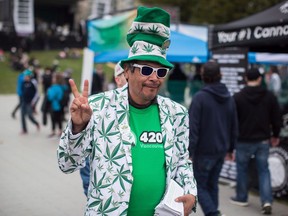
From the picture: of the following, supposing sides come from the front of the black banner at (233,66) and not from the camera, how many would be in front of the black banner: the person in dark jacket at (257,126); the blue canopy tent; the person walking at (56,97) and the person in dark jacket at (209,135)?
2

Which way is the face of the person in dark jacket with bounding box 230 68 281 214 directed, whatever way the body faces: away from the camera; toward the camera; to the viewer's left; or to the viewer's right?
away from the camera

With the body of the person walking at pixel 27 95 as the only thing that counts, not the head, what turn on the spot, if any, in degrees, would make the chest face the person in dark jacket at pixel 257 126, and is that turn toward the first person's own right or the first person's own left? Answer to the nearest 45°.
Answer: approximately 90° to the first person's own left

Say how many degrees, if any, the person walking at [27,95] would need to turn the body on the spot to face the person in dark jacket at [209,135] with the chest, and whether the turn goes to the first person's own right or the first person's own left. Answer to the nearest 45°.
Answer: approximately 45° to the first person's own left

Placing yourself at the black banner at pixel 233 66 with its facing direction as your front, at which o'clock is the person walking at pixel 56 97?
The person walking is roughly at 4 o'clock from the black banner.

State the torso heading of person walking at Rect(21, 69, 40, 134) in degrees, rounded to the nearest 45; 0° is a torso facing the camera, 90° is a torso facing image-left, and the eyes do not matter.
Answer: approximately 45°

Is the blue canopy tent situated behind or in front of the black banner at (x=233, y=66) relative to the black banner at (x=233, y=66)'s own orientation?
behind

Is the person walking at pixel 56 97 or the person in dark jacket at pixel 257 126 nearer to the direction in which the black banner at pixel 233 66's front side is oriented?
the person in dark jacket

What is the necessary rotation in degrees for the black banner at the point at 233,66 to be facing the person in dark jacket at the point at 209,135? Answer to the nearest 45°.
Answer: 0° — it already faces them

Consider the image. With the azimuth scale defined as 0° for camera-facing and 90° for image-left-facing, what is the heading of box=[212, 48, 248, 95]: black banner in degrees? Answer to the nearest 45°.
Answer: approximately 0°

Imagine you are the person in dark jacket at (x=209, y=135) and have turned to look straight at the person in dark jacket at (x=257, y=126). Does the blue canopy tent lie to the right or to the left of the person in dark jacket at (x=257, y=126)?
left

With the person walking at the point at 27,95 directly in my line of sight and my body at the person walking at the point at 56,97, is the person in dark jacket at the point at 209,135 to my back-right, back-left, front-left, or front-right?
back-left

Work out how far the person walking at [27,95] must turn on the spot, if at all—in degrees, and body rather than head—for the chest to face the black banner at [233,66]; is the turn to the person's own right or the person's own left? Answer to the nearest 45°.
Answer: approximately 90° to the person's own left

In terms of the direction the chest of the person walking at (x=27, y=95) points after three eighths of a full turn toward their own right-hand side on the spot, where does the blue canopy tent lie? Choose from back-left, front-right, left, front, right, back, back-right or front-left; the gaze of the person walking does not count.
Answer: back-right
